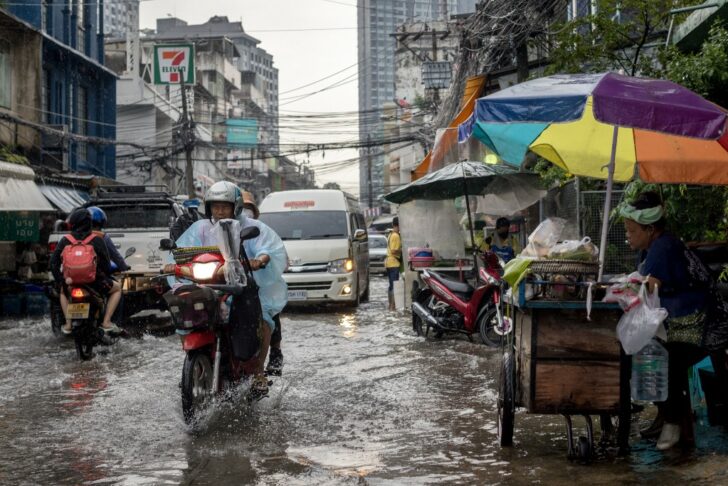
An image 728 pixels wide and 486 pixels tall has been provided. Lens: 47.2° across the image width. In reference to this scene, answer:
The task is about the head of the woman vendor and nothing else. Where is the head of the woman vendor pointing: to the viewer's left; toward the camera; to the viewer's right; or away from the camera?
to the viewer's left

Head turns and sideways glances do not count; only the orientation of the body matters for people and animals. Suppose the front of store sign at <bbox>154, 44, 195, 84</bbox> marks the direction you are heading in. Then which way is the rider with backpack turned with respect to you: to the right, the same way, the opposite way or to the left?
the opposite way

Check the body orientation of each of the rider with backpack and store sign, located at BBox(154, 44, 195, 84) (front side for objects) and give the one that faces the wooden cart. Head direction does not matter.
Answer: the store sign

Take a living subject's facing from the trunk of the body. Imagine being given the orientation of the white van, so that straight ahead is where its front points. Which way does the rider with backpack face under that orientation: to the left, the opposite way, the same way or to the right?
the opposite way

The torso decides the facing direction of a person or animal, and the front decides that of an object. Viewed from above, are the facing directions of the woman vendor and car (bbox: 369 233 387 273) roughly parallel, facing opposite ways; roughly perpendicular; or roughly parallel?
roughly perpendicular

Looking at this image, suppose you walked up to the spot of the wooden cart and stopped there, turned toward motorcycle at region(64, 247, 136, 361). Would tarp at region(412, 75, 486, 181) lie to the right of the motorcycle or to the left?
right

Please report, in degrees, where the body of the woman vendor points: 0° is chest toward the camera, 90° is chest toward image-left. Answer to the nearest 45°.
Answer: approximately 90°

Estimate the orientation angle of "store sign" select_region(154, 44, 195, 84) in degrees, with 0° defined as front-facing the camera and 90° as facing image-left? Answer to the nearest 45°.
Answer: approximately 0°

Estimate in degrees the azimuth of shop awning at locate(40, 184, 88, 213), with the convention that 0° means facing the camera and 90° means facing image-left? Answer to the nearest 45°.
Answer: approximately 315°

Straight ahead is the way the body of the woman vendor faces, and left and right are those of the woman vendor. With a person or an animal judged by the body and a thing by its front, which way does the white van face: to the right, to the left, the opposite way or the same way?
to the left

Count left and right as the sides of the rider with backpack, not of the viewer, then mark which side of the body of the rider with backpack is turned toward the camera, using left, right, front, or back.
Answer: back

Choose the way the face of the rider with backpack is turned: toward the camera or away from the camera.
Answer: away from the camera
